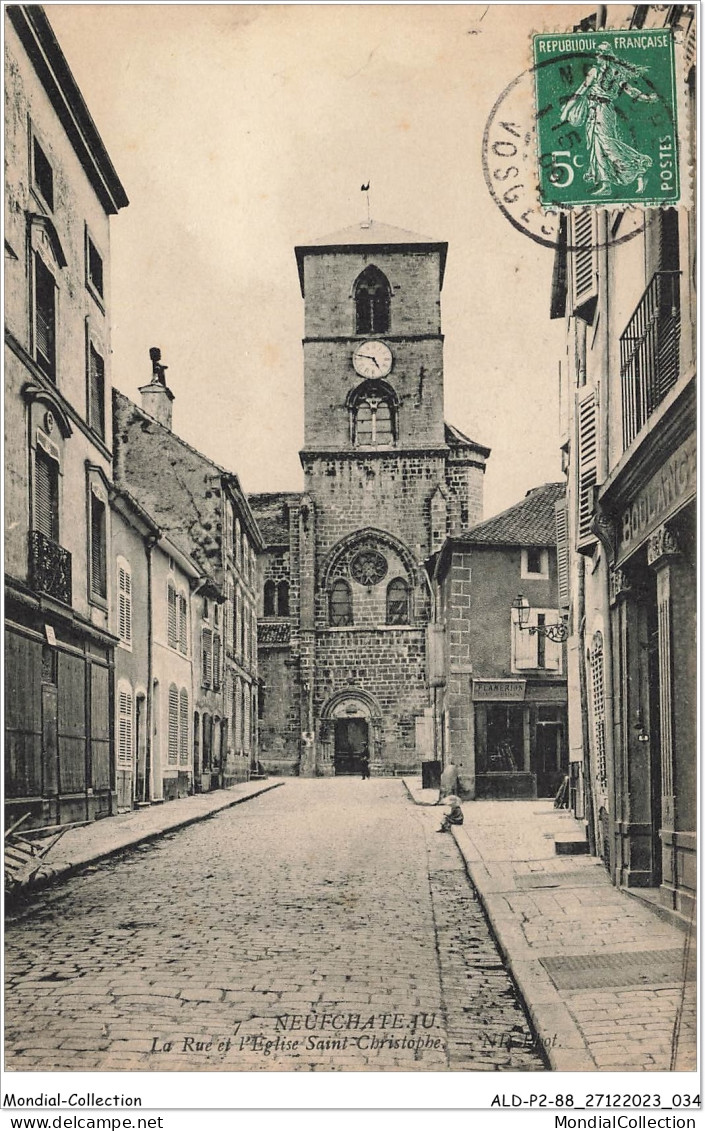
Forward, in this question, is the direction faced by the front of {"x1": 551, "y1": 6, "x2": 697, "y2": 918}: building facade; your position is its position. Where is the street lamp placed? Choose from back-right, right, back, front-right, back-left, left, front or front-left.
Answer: right

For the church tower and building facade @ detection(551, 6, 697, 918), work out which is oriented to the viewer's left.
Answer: the building facade

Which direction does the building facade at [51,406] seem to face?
to the viewer's right

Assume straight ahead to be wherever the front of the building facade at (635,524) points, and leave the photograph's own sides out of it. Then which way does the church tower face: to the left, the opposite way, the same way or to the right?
to the left

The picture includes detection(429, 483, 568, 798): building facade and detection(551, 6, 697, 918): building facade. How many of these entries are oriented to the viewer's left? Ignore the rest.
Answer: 1

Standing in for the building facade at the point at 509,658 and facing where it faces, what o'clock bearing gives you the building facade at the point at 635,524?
the building facade at the point at 635,524 is roughly at 12 o'clock from the building facade at the point at 509,658.

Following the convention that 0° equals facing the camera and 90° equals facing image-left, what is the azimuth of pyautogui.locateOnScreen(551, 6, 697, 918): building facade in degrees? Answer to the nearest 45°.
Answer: approximately 90°
